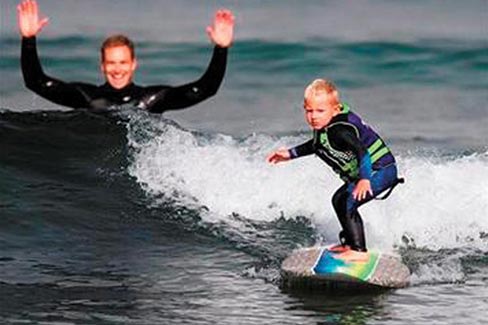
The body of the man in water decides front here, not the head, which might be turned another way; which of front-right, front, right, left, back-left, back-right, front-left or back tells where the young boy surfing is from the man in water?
front-left

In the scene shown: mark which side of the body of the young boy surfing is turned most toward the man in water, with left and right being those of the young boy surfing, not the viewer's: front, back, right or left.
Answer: right

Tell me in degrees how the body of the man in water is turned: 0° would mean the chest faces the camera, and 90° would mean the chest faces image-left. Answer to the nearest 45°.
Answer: approximately 0°
